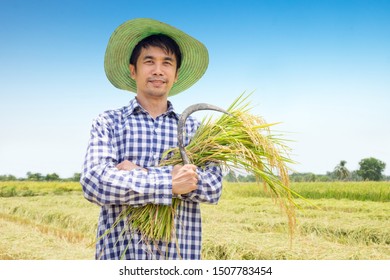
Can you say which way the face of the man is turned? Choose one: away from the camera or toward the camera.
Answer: toward the camera

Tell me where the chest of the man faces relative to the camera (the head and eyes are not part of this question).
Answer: toward the camera

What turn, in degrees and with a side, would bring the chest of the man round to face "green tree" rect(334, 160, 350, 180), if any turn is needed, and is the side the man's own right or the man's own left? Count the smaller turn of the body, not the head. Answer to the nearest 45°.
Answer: approximately 135° to the man's own left
